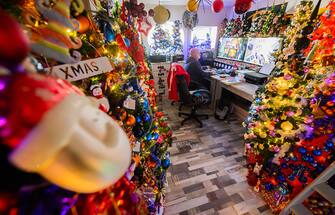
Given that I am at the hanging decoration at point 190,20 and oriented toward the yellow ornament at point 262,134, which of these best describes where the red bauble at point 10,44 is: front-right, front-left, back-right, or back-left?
front-right

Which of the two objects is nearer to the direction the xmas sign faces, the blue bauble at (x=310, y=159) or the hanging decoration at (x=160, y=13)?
the blue bauble

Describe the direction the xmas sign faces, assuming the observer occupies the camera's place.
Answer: facing the viewer

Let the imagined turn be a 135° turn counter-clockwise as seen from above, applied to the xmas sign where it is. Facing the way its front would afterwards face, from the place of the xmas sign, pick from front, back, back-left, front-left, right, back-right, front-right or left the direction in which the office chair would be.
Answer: front

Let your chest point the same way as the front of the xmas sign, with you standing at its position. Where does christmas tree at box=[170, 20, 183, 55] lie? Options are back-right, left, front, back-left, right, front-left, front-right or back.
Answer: back-left

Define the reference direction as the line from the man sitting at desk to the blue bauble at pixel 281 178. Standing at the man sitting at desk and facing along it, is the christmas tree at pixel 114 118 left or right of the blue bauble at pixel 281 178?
right

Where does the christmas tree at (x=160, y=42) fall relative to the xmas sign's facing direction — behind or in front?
behind

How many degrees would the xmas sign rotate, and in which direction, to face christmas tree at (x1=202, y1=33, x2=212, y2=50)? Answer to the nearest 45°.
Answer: approximately 135° to its left

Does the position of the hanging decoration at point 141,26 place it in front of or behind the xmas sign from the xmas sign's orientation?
behind

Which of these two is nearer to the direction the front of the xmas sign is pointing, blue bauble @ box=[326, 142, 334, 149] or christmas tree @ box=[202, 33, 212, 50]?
the blue bauble
